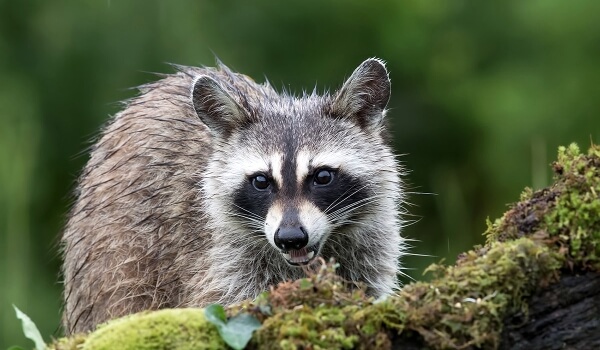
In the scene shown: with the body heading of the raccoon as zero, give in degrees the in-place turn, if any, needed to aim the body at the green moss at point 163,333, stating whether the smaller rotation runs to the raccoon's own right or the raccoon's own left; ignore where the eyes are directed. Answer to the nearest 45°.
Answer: approximately 45° to the raccoon's own right

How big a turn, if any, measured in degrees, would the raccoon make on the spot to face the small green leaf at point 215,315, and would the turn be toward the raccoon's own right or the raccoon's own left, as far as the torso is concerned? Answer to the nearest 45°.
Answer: approximately 45° to the raccoon's own right
